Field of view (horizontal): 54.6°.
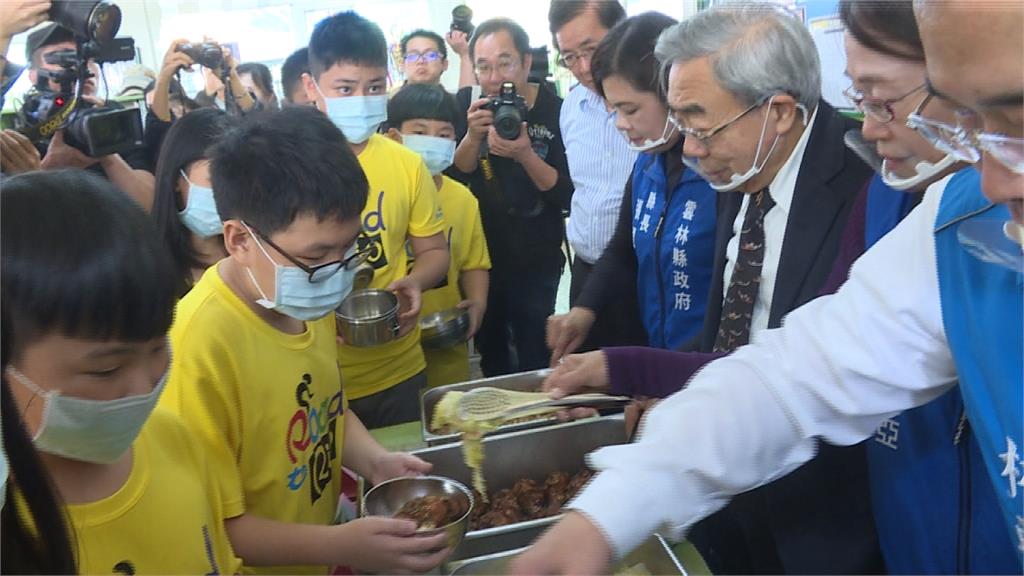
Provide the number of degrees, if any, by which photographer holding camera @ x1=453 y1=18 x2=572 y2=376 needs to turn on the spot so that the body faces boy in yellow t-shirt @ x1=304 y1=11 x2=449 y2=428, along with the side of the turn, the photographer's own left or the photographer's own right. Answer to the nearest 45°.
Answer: approximately 45° to the photographer's own right

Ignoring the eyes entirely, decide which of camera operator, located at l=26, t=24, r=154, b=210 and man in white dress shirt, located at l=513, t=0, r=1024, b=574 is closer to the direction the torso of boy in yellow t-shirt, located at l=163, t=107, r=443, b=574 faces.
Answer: the man in white dress shirt

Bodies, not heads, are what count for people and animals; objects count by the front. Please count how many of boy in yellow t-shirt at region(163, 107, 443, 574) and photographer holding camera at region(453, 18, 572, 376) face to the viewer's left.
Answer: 0

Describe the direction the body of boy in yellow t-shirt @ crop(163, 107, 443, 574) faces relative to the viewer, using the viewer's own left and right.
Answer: facing the viewer and to the right of the viewer

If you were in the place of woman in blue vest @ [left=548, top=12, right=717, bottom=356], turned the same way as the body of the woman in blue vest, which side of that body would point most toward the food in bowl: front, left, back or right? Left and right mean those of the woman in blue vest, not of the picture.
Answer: front

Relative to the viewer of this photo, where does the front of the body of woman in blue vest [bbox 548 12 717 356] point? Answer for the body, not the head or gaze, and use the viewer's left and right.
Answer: facing the viewer and to the left of the viewer

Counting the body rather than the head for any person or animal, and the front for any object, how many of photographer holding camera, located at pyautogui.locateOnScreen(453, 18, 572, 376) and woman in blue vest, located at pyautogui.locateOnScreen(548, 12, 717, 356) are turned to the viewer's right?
0

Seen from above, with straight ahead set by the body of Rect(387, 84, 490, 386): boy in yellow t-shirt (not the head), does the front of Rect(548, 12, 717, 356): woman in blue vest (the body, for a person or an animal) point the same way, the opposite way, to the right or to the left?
to the right

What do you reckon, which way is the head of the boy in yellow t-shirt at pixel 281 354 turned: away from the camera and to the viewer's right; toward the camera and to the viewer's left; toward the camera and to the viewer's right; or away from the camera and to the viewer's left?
toward the camera and to the viewer's right

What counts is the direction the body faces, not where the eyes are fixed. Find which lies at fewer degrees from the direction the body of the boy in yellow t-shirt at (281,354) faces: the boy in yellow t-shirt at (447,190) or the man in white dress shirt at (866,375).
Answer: the man in white dress shirt

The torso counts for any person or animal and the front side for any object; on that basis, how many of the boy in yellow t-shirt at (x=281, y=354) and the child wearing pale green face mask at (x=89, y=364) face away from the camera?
0

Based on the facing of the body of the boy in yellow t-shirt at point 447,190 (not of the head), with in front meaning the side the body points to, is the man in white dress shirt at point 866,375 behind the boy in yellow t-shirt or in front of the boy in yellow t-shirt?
in front

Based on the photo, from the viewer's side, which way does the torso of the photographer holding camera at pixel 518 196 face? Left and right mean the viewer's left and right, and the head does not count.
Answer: facing the viewer

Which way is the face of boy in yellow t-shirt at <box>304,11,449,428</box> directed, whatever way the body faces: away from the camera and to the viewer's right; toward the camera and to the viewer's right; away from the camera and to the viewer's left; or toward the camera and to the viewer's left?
toward the camera and to the viewer's right

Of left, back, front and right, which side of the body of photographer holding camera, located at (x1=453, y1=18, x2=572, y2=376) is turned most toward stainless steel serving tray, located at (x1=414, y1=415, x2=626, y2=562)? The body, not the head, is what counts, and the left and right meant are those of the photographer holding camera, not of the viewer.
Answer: front
